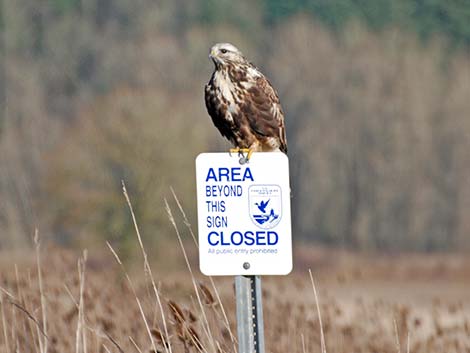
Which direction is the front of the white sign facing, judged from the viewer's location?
facing the viewer

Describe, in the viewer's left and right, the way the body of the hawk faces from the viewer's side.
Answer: facing the viewer and to the left of the viewer
